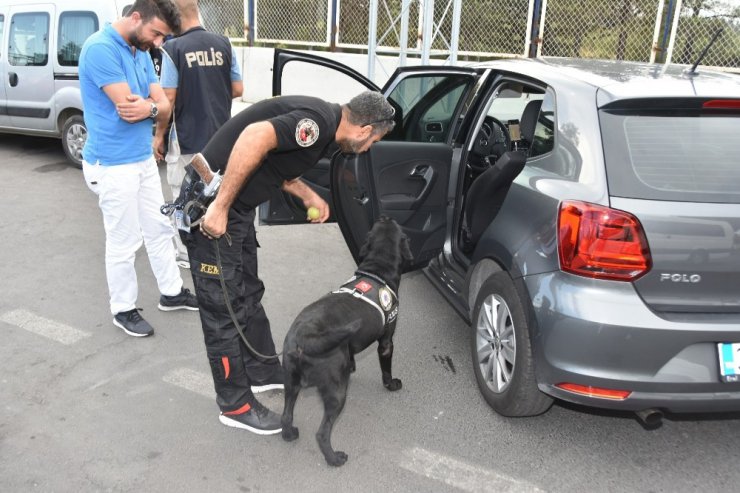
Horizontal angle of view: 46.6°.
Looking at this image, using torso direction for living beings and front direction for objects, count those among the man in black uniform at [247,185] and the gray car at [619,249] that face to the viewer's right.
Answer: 1

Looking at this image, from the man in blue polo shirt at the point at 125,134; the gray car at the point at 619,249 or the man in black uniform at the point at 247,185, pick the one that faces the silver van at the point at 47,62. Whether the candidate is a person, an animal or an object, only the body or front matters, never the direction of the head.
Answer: the gray car

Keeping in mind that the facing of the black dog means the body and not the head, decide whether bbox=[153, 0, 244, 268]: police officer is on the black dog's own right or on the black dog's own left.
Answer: on the black dog's own left

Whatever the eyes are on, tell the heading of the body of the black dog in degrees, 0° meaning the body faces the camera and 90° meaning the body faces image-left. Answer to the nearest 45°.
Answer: approximately 225°

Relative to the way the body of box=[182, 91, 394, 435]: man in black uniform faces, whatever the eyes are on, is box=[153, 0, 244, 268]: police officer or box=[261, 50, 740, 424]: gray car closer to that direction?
the gray car

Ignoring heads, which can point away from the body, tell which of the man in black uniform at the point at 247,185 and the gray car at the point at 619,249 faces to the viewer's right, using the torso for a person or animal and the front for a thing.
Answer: the man in black uniform

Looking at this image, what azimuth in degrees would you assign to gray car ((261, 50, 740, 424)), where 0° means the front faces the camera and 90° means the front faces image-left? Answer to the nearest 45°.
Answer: approximately 135°

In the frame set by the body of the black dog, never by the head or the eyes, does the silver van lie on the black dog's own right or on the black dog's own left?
on the black dog's own left

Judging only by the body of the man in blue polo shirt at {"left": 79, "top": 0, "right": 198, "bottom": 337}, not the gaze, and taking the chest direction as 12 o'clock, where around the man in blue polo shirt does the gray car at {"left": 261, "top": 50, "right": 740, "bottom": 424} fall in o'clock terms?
The gray car is roughly at 12 o'clock from the man in blue polo shirt.

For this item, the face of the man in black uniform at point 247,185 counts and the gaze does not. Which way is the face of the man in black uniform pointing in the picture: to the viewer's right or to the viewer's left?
to the viewer's right

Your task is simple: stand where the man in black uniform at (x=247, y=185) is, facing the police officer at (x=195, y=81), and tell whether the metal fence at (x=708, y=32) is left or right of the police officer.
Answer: right

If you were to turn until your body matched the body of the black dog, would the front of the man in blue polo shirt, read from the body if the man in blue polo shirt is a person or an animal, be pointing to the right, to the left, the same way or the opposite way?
to the right

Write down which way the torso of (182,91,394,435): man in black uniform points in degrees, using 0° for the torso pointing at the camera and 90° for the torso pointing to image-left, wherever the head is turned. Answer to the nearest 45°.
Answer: approximately 270°
